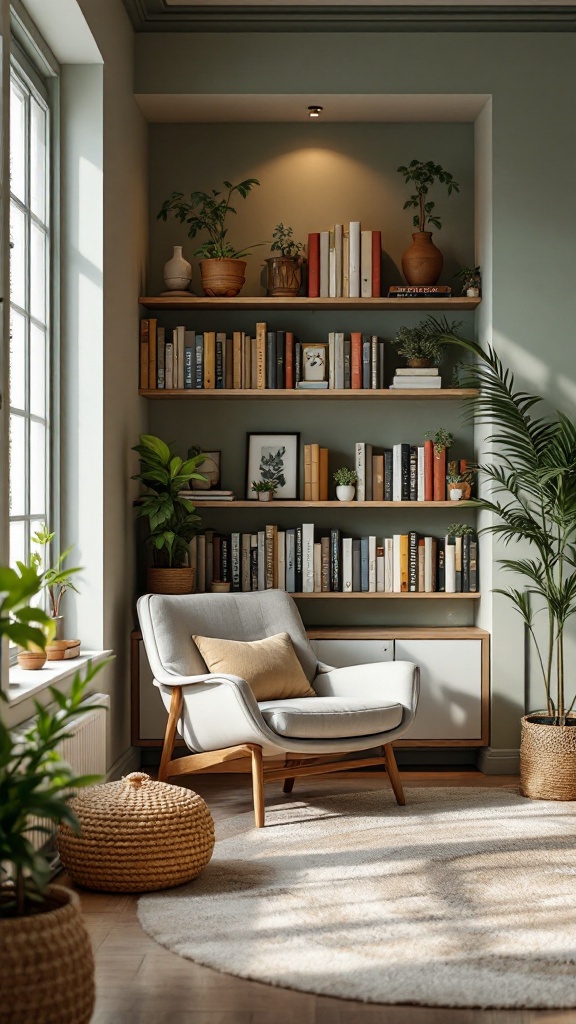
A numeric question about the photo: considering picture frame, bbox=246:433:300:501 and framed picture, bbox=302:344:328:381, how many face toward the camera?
2

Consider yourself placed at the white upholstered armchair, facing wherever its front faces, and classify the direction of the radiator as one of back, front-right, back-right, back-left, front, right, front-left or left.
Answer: right

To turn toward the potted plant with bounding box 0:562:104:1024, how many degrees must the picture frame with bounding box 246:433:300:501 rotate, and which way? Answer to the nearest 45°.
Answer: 0° — it already faces it

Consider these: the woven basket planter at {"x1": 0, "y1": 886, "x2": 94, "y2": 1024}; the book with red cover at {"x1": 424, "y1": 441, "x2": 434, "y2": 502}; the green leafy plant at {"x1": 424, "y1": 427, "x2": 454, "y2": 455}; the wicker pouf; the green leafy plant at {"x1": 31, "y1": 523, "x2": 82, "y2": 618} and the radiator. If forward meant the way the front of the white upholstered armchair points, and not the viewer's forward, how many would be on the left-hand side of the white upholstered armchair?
2

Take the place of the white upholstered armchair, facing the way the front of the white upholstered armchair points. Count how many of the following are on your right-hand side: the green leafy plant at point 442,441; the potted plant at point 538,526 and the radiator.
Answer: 1

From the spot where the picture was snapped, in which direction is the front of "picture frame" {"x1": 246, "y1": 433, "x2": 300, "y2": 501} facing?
facing the viewer

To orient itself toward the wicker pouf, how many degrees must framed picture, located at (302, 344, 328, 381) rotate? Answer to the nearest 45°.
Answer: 0° — it already faces it

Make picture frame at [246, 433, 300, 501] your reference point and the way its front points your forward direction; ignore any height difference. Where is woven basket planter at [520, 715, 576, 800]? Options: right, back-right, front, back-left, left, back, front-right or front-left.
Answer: front-left

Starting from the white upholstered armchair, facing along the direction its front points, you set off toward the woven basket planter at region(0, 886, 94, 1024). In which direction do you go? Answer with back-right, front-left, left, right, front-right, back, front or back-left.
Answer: front-right

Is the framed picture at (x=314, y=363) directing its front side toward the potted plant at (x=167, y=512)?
no

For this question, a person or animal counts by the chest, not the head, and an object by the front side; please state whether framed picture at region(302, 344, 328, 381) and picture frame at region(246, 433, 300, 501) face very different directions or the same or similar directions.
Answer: same or similar directions
